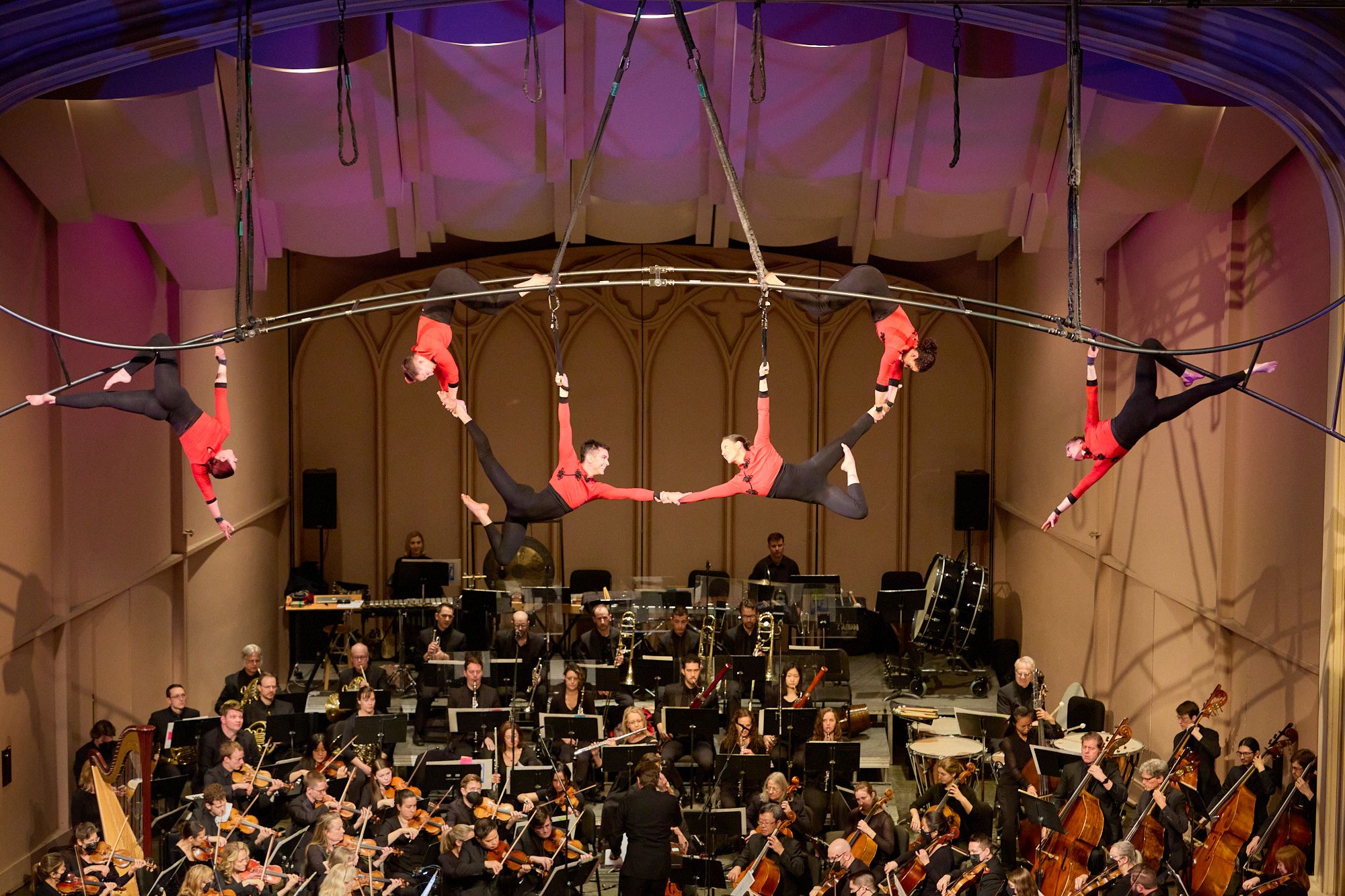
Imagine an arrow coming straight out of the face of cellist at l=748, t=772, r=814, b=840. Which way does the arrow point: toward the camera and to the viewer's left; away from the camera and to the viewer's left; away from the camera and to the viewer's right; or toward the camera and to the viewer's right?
toward the camera and to the viewer's left

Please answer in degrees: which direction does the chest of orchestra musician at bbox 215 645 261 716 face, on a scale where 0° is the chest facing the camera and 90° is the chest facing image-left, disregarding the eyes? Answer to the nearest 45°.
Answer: approximately 315°

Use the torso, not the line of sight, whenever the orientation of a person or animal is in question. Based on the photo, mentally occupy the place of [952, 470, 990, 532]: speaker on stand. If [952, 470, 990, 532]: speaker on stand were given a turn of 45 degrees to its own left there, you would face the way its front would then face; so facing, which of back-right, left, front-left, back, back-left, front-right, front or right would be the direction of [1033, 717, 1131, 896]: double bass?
front-right

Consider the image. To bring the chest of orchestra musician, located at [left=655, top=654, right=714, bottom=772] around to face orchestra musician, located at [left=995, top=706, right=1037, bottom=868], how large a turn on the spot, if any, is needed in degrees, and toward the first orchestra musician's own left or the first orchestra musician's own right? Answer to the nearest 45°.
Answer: approximately 45° to the first orchestra musician's own left

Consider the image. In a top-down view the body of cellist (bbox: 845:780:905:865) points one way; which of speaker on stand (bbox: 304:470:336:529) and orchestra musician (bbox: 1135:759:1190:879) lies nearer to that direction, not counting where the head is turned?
the speaker on stand

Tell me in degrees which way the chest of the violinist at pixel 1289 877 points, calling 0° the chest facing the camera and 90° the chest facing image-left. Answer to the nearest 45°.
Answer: approximately 90°

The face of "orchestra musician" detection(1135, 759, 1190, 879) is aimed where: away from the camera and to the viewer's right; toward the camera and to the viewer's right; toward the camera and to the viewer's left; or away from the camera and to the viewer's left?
toward the camera and to the viewer's left

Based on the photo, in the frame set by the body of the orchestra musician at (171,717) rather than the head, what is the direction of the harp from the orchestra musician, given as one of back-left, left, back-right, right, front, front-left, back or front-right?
front-right

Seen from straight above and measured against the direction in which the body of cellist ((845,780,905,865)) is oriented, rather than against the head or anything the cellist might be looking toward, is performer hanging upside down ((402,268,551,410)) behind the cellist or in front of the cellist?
in front

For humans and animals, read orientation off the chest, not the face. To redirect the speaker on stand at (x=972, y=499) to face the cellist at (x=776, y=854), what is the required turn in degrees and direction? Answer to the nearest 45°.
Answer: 0° — it already faces them
